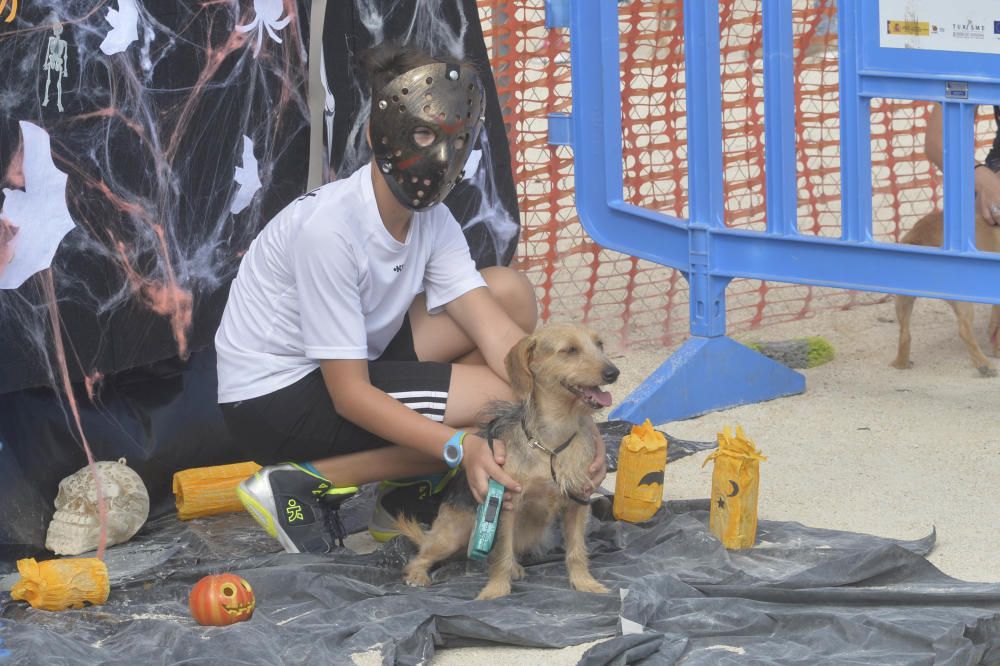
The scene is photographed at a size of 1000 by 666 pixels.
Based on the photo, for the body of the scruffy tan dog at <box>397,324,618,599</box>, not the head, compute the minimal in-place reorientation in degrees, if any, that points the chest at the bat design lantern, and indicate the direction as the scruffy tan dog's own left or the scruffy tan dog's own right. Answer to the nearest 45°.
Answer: approximately 90° to the scruffy tan dog's own left

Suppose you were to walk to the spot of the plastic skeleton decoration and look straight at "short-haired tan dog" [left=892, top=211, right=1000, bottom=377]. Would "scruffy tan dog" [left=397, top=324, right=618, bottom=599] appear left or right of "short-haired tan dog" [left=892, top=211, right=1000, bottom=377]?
right

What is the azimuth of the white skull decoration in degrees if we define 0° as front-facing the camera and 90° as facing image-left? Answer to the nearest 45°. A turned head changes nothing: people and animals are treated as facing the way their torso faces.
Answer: approximately 45°

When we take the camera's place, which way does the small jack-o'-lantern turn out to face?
facing the viewer and to the right of the viewer

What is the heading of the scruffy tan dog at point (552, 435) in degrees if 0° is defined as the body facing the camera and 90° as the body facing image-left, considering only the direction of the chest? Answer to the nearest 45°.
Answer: approximately 315°
